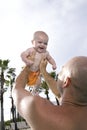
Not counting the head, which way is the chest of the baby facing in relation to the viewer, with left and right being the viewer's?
facing the viewer and to the right of the viewer
